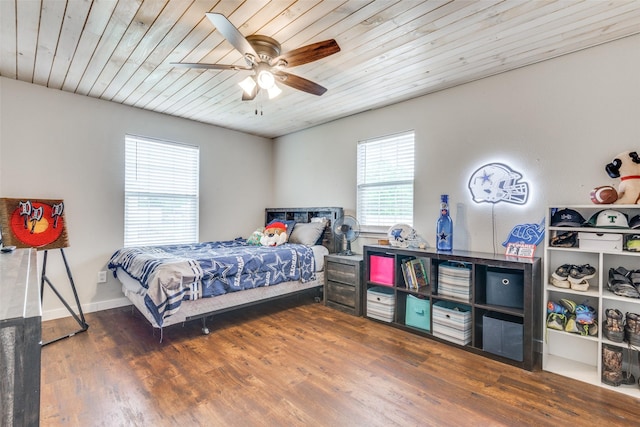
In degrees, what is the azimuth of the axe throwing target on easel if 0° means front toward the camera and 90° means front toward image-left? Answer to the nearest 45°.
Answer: approximately 0°

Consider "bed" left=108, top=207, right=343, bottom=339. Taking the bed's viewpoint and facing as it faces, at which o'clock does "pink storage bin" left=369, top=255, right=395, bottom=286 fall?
The pink storage bin is roughly at 8 o'clock from the bed.

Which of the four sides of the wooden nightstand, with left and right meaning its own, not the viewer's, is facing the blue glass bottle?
left

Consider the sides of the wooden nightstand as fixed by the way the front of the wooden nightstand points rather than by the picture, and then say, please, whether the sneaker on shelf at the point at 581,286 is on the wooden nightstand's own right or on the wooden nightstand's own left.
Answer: on the wooden nightstand's own left

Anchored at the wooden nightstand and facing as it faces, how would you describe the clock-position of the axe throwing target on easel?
The axe throwing target on easel is roughly at 1 o'clock from the wooden nightstand.

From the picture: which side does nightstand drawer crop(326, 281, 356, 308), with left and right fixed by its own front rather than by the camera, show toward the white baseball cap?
left

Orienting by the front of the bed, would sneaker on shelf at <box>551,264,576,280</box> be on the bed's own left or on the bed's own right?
on the bed's own left
